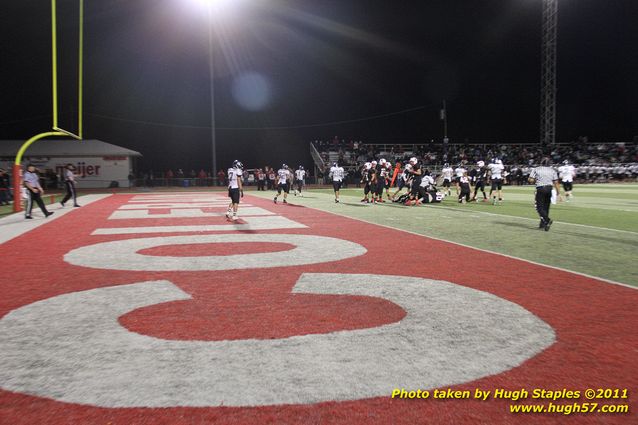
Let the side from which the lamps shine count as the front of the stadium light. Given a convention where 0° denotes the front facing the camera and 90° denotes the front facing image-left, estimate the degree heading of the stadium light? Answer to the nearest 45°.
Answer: approximately 0°
